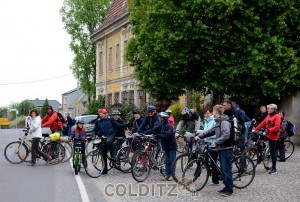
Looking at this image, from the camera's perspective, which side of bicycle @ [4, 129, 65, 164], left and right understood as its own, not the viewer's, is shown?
left

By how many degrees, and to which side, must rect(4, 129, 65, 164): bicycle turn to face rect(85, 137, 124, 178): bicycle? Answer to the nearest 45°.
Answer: approximately 135° to its left

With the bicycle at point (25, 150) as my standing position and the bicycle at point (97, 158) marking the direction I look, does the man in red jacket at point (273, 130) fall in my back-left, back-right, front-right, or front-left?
front-left

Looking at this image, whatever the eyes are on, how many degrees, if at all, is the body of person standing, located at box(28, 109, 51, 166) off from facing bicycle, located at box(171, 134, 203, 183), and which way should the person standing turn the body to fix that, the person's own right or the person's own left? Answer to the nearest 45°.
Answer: approximately 135° to the person's own left

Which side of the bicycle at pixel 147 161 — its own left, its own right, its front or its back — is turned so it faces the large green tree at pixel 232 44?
back

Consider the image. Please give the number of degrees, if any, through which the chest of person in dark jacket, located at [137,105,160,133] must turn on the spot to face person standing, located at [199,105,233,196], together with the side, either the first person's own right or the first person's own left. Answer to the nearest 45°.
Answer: approximately 90° to the first person's own left

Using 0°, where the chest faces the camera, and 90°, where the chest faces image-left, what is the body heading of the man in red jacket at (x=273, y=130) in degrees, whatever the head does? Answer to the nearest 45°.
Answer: approximately 45°

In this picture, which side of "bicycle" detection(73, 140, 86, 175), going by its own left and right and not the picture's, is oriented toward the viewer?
front

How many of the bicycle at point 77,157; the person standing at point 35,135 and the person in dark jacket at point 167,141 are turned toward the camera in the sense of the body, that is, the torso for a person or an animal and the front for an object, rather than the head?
1
